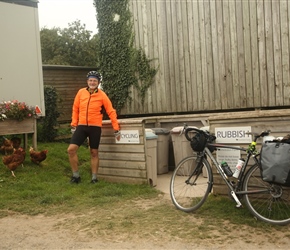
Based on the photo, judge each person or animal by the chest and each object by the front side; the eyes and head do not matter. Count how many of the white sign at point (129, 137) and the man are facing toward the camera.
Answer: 2

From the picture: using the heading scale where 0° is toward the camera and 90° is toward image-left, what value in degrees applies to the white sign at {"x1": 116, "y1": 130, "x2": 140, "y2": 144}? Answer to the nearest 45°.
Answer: approximately 0°

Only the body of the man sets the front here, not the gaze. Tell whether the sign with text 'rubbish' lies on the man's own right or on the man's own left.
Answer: on the man's own left

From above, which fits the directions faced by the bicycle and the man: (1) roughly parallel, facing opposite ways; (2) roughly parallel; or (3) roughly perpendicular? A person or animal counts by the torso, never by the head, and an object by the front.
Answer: roughly perpendicular

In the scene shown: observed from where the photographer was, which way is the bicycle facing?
facing to the left of the viewer

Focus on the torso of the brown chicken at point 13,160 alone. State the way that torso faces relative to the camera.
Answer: to the viewer's right

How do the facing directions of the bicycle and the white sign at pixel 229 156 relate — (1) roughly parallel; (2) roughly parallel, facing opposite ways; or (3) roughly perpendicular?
roughly perpendicular

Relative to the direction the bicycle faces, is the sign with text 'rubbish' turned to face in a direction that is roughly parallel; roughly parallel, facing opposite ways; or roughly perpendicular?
roughly perpendicular

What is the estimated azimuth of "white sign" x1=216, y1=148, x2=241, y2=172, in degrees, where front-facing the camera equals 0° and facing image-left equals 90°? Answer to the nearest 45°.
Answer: approximately 0°

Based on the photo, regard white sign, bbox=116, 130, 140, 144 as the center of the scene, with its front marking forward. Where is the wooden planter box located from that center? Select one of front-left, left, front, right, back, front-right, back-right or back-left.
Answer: back-right
